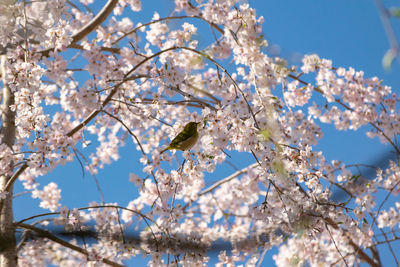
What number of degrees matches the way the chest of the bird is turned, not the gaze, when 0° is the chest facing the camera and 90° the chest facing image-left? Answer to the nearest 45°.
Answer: approximately 270°
